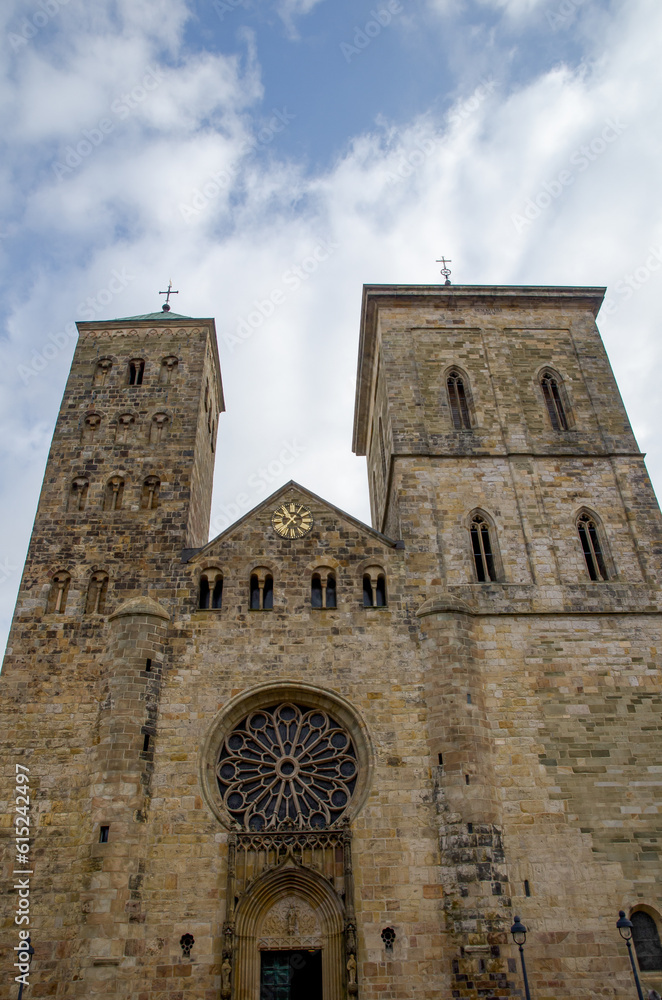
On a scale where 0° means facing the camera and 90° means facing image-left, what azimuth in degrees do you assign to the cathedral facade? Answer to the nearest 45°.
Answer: approximately 0°
